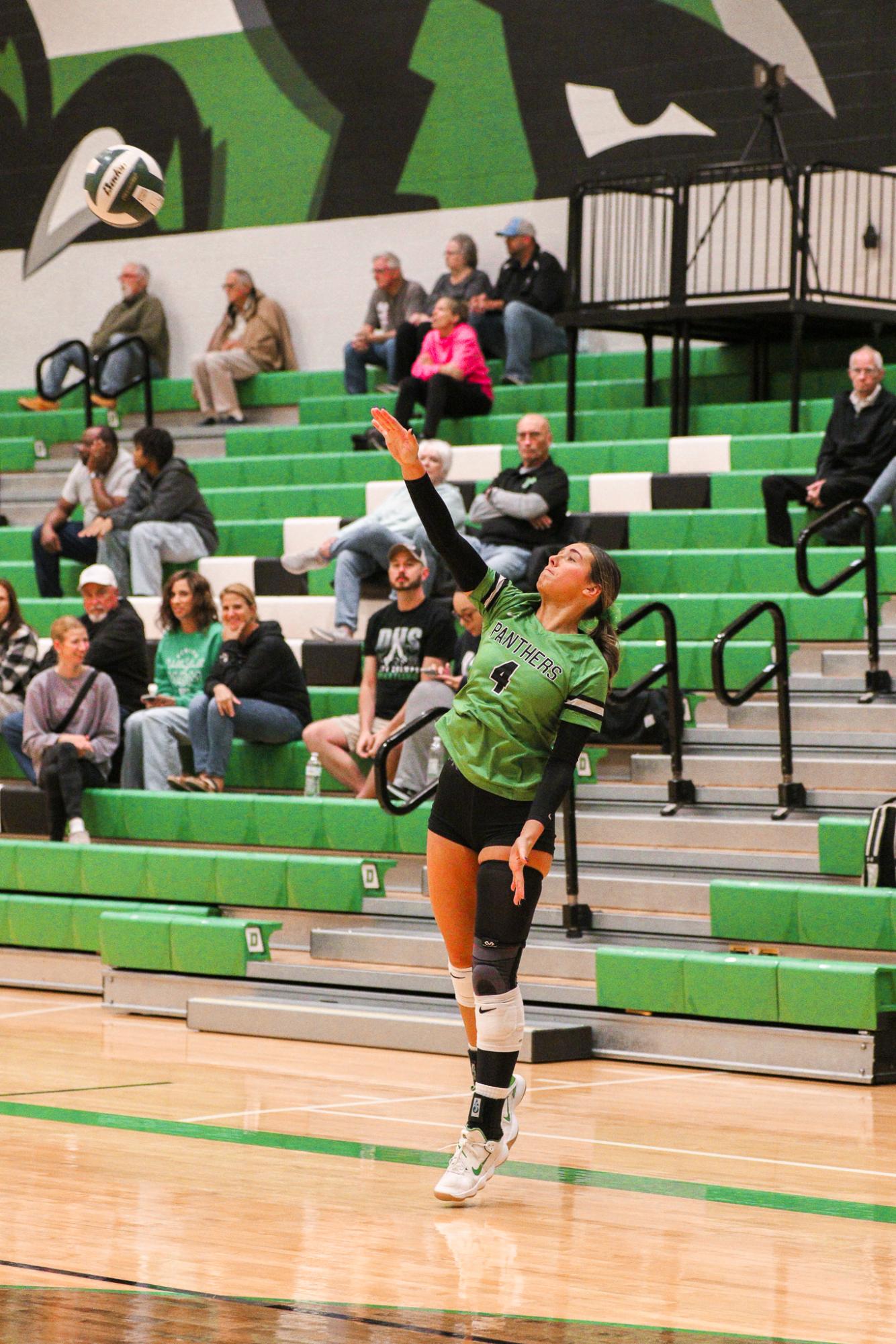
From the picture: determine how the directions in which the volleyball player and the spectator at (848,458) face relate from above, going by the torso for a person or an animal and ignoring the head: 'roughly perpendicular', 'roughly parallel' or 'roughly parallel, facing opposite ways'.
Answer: roughly parallel

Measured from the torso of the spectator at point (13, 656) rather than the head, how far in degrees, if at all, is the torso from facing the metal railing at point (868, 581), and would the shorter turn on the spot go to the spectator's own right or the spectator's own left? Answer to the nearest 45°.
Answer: approximately 45° to the spectator's own left

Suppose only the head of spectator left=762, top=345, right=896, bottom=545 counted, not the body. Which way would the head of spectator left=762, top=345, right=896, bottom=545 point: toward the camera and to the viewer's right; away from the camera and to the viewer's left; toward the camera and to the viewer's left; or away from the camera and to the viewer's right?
toward the camera and to the viewer's left

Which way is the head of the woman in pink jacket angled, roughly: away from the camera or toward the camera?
toward the camera

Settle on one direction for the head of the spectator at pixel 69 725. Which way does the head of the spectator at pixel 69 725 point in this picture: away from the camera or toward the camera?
toward the camera

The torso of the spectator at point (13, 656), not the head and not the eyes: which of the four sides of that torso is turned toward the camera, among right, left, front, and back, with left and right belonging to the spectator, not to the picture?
front

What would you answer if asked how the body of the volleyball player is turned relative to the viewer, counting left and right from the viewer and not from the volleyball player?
facing the viewer and to the left of the viewer

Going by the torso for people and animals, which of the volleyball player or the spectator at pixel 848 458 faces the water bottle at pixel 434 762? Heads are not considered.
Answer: the spectator

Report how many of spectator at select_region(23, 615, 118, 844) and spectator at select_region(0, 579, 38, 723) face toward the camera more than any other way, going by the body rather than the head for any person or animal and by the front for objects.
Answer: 2

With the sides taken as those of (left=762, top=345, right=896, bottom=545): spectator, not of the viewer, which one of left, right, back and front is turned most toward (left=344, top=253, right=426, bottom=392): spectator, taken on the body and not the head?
right

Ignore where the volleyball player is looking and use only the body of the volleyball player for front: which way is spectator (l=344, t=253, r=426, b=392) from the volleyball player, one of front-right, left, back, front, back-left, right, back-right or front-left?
back-right

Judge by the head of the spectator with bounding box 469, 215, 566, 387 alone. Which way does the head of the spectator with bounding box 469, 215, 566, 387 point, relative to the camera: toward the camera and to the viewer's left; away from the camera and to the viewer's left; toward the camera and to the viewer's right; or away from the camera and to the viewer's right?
toward the camera and to the viewer's left

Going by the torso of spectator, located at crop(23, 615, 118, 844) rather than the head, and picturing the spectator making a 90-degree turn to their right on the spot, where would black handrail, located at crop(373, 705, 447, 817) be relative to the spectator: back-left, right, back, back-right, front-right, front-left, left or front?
back-left

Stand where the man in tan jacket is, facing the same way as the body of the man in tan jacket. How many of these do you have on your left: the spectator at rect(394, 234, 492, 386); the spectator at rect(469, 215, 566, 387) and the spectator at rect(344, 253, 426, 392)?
3
